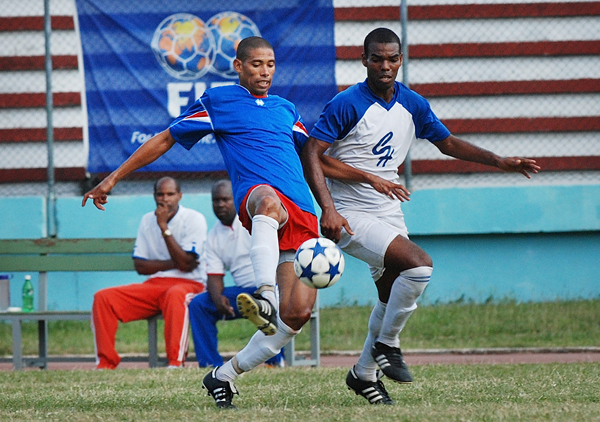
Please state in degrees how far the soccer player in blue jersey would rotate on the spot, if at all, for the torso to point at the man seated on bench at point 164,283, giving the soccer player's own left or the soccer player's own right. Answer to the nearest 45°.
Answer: approximately 180°

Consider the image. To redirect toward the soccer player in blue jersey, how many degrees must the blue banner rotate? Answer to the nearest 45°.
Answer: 0° — it already faces them

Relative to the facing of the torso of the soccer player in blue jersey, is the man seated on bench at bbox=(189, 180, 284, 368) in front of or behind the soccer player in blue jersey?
behind

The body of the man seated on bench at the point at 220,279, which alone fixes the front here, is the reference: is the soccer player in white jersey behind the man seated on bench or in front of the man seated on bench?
in front

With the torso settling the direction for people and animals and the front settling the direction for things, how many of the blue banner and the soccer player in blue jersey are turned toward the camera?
2

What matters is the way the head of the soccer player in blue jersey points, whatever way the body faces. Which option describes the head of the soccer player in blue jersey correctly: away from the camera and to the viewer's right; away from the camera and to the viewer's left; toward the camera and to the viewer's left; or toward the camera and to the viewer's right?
toward the camera and to the viewer's right

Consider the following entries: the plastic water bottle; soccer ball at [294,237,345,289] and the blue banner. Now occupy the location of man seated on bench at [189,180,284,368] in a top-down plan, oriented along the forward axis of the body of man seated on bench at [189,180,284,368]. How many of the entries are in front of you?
1

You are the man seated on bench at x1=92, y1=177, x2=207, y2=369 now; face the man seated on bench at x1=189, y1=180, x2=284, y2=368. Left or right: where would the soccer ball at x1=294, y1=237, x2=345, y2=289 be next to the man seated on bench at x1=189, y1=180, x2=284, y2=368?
right

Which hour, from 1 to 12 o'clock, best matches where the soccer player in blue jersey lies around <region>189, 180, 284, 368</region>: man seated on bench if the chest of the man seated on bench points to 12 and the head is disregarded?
The soccer player in blue jersey is roughly at 12 o'clock from the man seated on bench.
